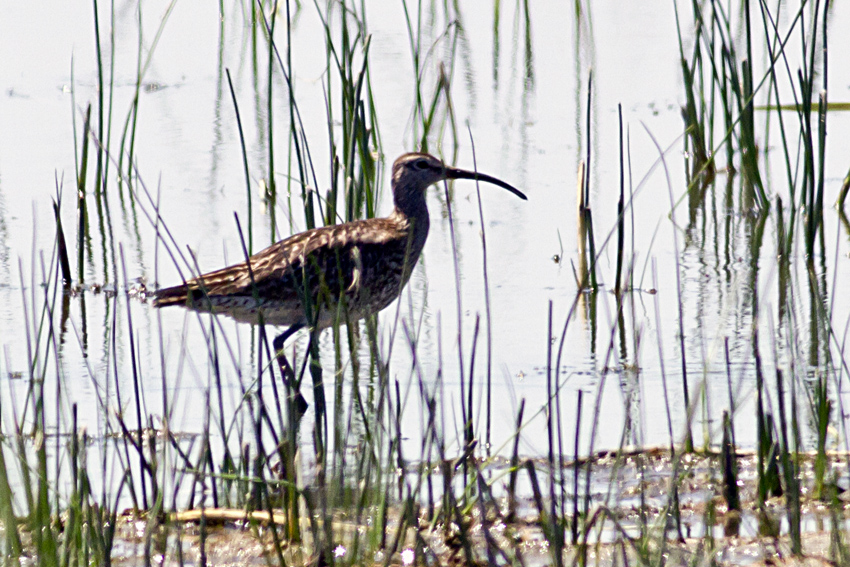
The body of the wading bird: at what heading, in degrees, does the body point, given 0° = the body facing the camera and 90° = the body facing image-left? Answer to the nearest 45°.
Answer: approximately 270°
